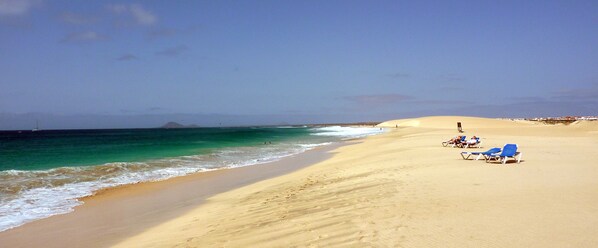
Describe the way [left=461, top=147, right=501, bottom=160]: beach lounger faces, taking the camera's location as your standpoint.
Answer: facing to the left of the viewer

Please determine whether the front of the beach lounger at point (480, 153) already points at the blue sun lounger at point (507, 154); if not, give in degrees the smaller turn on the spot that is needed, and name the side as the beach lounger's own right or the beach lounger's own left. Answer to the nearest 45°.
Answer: approximately 135° to the beach lounger's own left
